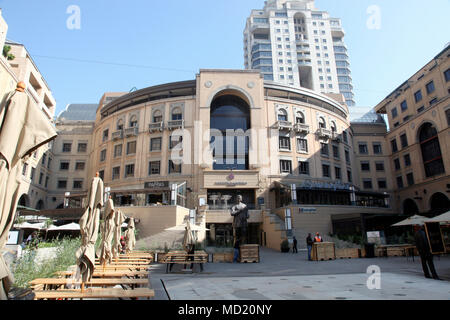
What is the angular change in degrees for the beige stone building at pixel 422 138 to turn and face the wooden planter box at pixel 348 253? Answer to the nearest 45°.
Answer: approximately 45° to its left

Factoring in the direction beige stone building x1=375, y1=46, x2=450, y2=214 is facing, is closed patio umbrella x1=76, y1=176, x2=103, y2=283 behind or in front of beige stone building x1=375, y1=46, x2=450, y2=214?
in front

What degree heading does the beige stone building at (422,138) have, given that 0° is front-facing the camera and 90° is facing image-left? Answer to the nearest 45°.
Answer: approximately 45°

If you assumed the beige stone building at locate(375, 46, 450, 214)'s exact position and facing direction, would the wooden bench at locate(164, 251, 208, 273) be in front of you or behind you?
in front

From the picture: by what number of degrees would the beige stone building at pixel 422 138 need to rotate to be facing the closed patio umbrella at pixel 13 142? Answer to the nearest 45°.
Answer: approximately 45° to its left

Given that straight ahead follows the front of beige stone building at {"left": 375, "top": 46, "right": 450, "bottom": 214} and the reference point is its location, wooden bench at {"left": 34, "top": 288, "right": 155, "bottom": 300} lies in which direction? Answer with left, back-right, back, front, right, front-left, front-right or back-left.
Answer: front-left

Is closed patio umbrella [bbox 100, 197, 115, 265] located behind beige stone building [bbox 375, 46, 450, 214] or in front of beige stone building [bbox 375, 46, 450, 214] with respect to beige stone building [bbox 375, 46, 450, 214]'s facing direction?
in front
